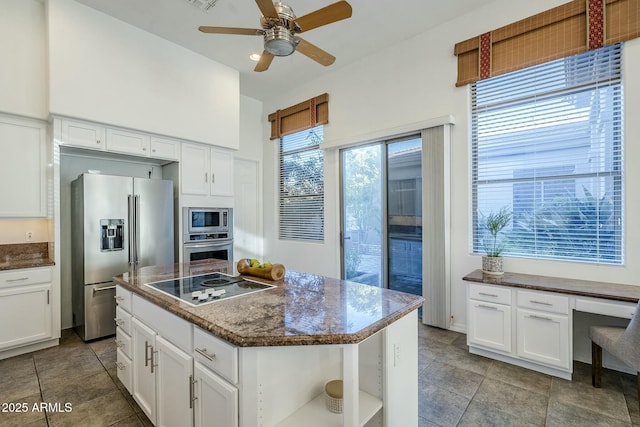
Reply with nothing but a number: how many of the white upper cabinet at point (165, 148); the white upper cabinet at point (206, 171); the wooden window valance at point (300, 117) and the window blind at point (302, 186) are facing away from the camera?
0

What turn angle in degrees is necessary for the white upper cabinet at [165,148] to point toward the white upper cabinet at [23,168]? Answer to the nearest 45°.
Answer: approximately 135° to its right

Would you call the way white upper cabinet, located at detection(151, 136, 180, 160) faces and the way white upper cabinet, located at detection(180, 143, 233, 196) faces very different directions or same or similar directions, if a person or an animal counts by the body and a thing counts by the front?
same or similar directions

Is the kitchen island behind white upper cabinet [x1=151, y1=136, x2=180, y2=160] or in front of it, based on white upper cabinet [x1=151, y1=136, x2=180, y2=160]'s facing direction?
in front

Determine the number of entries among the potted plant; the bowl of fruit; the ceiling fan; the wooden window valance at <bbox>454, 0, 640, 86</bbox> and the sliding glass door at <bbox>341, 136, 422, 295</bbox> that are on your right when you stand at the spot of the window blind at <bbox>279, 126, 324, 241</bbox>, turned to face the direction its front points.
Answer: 0

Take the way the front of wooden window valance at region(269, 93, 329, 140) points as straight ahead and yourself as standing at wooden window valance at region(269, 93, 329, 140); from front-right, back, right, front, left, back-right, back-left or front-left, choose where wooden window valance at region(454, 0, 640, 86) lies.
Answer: left

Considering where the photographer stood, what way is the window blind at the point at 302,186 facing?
facing the viewer and to the left of the viewer

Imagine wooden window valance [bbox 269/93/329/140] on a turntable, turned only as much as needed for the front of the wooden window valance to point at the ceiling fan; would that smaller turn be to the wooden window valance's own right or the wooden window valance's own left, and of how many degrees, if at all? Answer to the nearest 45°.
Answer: approximately 45° to the wooden window valance's own left

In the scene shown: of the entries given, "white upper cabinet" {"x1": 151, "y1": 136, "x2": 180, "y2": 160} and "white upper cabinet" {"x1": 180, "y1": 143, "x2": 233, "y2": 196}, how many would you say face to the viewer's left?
0

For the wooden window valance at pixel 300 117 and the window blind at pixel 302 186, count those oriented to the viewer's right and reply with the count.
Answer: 0

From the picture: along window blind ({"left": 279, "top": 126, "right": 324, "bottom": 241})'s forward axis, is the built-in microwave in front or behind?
in front

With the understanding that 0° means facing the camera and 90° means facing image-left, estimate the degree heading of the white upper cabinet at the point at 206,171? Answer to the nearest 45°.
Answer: approximately 315°

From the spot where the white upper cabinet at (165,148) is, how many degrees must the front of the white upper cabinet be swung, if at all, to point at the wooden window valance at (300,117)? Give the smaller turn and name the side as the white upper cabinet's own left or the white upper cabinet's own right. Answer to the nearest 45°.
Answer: approximately 45° to the white upper cabinet's own left

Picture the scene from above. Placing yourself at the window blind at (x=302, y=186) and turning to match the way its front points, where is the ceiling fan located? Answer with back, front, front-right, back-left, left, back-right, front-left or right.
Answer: front-left
